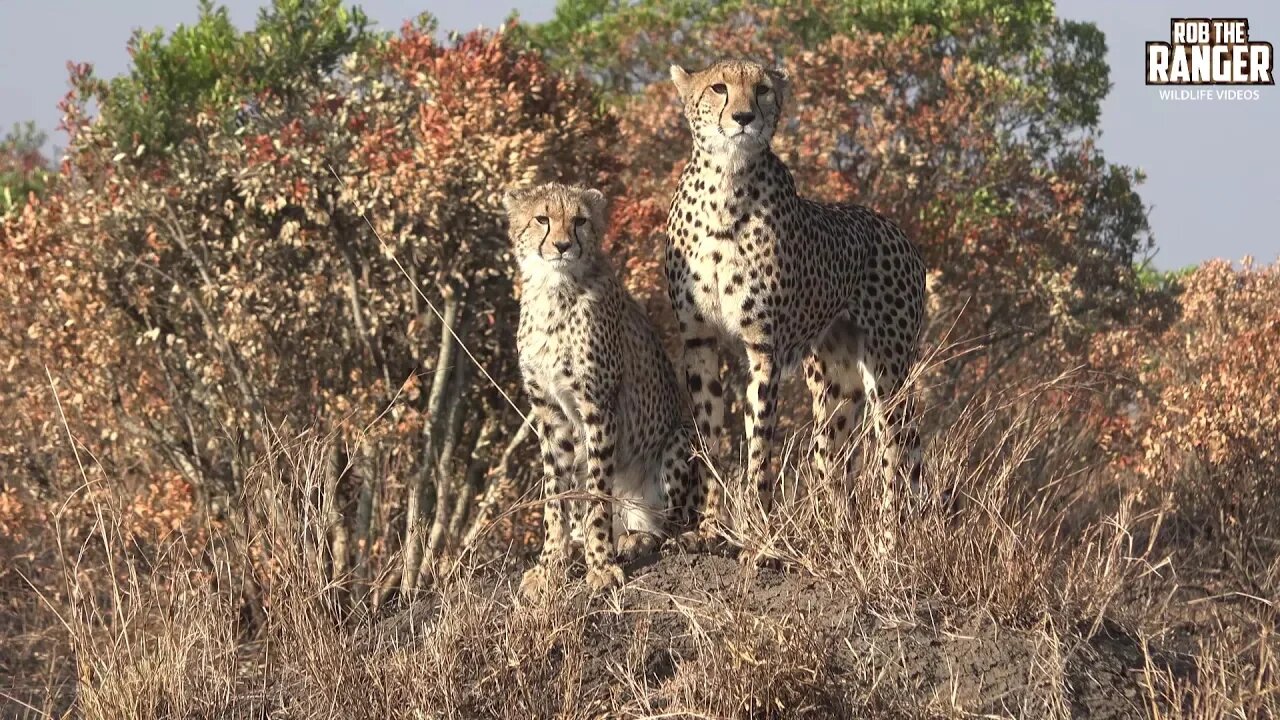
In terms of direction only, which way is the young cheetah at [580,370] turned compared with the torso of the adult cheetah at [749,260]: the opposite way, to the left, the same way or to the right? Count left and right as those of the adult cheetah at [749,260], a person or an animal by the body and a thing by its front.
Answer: the same way

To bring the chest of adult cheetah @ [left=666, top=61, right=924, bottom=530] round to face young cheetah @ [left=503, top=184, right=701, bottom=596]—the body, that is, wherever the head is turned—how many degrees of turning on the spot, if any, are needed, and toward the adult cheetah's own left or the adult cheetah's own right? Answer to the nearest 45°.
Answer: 0° — it already faces it

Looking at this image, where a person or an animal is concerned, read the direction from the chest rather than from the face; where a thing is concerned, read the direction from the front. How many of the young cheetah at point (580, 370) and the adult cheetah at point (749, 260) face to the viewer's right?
0

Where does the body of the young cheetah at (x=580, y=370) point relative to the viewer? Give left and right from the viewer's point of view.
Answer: facing the viewer and to the left of the viewer
